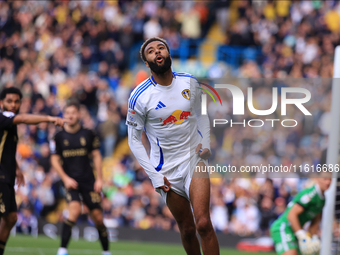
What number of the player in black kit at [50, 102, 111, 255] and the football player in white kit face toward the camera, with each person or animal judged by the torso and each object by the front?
2

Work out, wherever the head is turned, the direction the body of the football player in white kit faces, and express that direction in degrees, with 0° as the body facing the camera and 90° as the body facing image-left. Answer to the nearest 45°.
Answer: approximately 0°

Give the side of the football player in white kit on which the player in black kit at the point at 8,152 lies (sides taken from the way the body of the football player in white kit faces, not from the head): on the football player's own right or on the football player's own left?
on the football player's own right

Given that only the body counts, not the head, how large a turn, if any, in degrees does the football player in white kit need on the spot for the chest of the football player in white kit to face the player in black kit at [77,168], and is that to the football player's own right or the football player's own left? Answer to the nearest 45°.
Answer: approximately 135° to the football player's own right

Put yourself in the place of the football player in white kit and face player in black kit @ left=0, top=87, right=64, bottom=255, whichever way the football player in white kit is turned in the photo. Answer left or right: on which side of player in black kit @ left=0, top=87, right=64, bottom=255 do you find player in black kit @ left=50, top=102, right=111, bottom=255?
right

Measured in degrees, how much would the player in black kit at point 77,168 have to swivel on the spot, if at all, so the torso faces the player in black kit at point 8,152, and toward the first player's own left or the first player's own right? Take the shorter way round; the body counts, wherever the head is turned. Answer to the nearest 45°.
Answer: approximately 45° to the first player's own right
